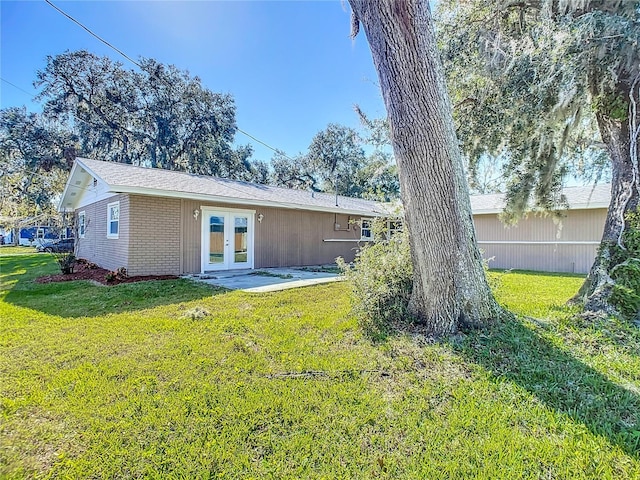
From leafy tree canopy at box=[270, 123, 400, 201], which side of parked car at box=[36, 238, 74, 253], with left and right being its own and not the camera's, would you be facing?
back

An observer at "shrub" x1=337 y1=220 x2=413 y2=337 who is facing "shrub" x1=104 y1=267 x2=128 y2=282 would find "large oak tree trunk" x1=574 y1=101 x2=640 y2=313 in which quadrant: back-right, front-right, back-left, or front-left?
back-right

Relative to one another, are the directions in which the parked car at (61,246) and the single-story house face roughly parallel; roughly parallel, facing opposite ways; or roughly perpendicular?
roughly perpendicular

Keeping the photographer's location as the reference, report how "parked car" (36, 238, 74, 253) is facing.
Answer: facing to the left of the viewer
